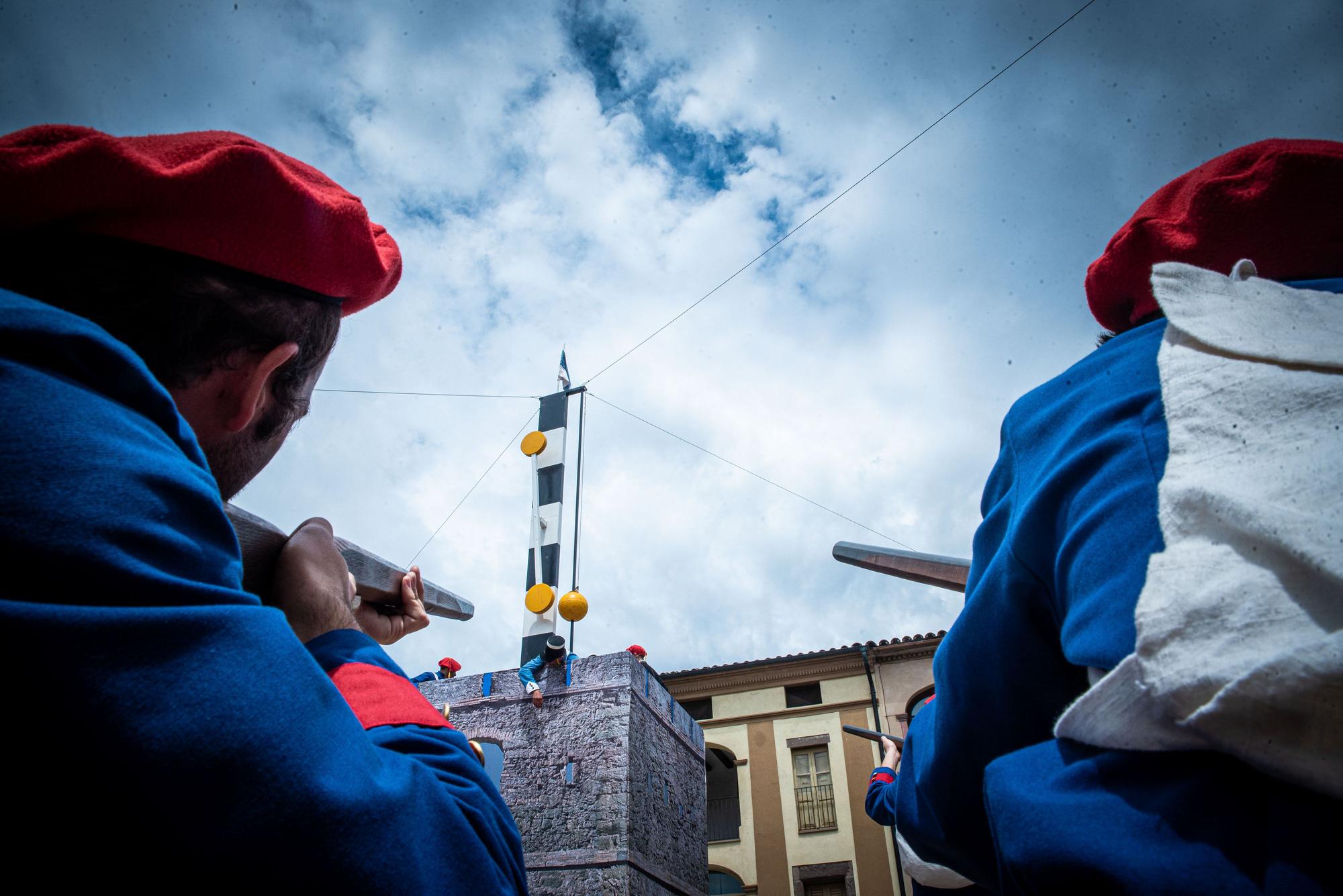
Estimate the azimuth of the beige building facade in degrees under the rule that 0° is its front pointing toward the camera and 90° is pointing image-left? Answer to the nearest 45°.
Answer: approximately 0°

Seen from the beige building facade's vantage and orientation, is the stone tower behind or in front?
in front

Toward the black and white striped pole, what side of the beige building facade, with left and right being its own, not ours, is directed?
front
